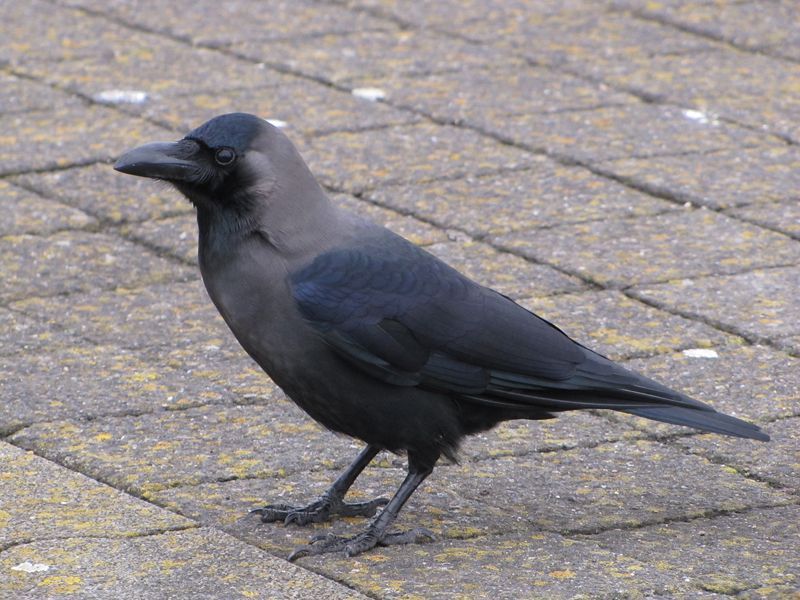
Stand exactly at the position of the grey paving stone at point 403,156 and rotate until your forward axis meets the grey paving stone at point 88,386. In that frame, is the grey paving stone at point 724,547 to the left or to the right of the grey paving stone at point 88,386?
left

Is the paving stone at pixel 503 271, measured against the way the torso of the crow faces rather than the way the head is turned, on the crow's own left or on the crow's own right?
on the crow's own right

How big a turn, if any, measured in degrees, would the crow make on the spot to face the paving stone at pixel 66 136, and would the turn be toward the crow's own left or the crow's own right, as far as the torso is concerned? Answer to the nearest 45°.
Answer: approximately 45° to the crow's own right

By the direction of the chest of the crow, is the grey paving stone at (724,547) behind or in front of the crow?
behind

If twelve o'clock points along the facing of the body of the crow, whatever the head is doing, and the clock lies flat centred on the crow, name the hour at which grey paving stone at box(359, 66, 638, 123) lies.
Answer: The grey paving stone is roughly at 3 o'clock from the crow.

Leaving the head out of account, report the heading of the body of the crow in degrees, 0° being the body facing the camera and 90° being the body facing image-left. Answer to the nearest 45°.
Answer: approximately 90°

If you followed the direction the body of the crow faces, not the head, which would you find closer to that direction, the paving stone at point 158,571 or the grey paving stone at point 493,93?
the paving stone

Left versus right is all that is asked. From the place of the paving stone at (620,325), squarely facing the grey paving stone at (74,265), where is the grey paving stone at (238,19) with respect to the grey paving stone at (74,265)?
right

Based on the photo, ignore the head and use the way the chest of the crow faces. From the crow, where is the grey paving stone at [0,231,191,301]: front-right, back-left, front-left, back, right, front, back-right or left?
front-right

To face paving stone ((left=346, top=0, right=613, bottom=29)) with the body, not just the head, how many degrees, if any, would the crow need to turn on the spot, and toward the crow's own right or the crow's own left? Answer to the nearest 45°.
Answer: approximately 90° to the crow's own right

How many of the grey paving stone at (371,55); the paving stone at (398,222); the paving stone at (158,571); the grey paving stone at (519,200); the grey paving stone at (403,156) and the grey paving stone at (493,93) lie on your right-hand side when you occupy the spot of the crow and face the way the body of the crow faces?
5

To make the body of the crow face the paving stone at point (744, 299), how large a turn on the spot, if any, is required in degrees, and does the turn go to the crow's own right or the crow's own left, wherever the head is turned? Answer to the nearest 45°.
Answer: approximately 135° to the crow's own right

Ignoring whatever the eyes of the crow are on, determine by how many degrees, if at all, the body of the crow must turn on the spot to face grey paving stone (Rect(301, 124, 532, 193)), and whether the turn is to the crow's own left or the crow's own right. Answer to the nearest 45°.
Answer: approximately 90° to the crow's own right

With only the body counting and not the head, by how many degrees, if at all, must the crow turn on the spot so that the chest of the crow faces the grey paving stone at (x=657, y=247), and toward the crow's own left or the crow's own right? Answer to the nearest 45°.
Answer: approximately 135° to the crow's own right

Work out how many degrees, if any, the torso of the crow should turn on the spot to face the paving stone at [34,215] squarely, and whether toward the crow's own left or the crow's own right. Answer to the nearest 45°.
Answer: approximately 45° to the crow's own right

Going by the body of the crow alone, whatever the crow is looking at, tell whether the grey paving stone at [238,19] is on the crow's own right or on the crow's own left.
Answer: on the crow's own right
